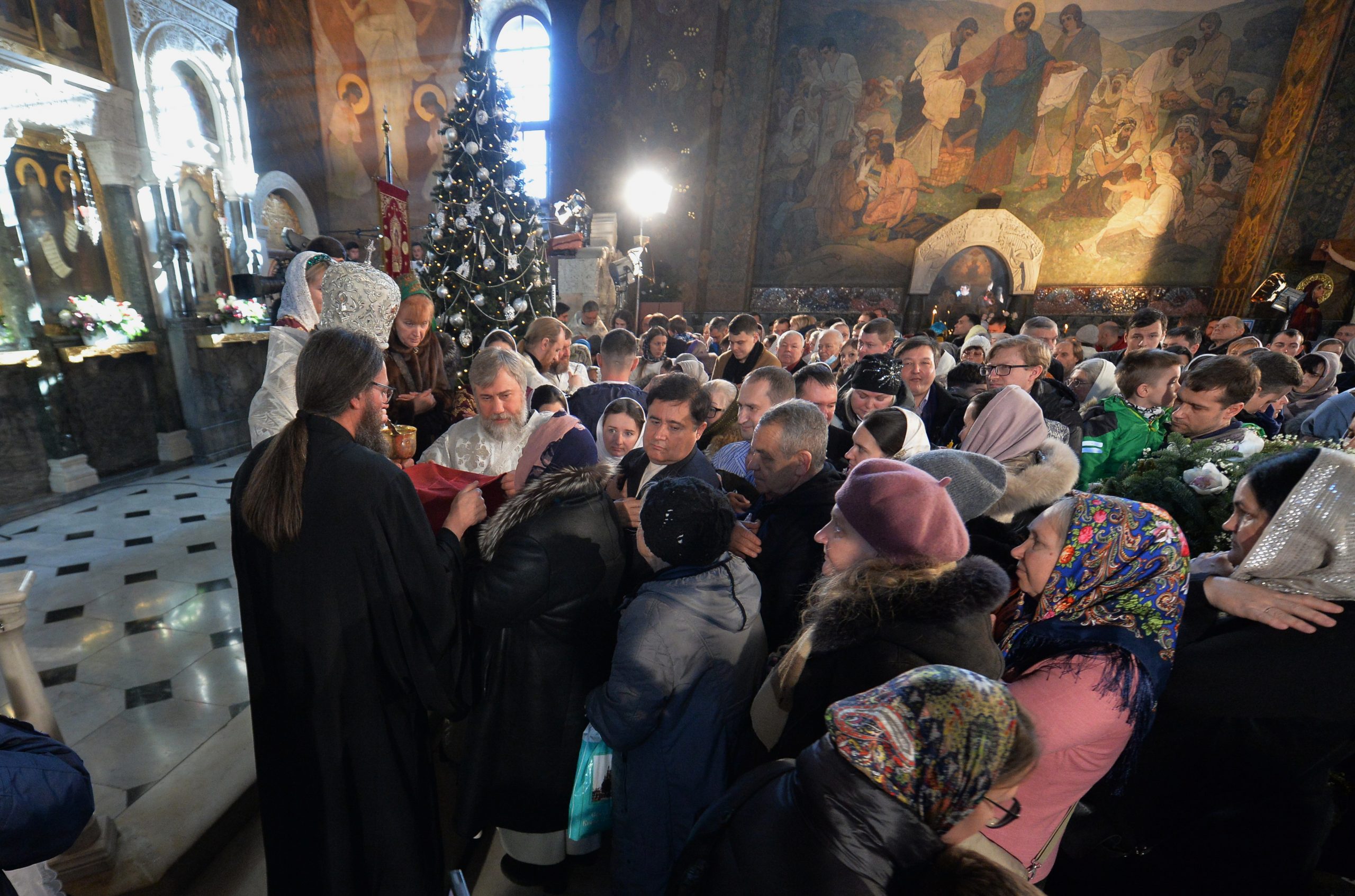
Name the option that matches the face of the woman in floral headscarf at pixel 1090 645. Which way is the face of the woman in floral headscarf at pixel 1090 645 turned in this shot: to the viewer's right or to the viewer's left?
to the viewer's left

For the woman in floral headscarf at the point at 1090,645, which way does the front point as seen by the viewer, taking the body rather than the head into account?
to the viewer's left

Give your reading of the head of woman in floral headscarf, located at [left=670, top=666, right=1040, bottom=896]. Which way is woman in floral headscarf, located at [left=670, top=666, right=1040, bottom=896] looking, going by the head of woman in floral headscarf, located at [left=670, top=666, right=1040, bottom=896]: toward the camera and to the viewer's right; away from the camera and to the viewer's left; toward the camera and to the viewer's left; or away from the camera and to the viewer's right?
away from the camera and to the viewer's right

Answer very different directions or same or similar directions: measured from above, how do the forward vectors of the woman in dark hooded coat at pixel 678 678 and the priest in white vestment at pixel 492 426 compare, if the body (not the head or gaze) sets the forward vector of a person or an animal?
very different directions

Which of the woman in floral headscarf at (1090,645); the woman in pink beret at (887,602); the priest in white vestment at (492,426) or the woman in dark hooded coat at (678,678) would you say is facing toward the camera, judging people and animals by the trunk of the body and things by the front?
the priest in white vestment

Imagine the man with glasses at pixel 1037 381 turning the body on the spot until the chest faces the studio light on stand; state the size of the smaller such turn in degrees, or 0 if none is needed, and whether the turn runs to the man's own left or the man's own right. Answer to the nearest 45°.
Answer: approximately 90° to the man's own right

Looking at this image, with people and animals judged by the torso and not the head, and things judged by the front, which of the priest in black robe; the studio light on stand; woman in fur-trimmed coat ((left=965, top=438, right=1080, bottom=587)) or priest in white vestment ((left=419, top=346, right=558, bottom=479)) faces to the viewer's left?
the woman in fur-trimmed coat

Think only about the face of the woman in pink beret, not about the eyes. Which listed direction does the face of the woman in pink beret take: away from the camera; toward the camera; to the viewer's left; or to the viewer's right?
to the viewer's left
